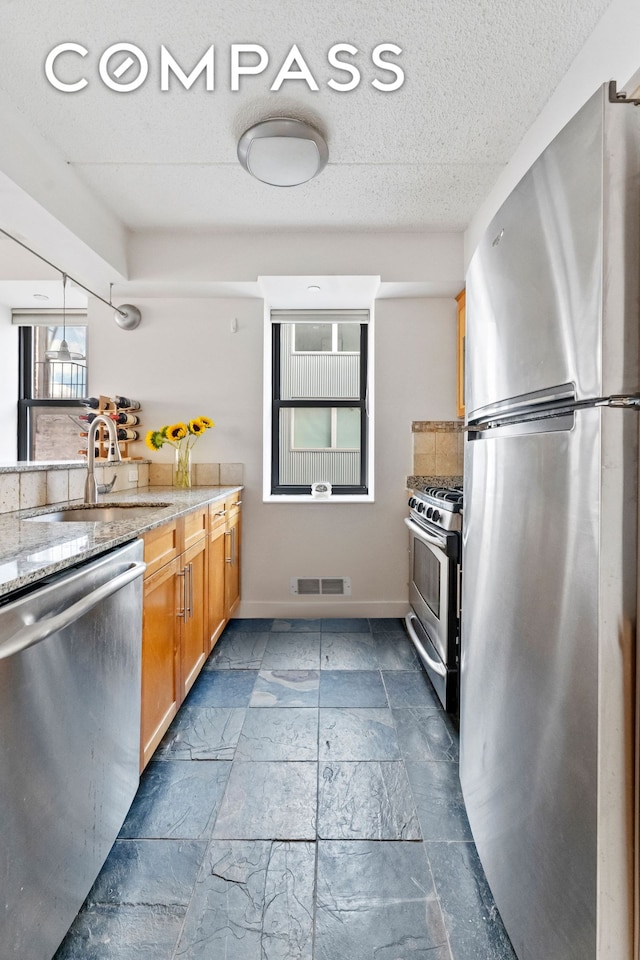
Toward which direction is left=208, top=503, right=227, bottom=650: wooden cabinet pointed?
to the viewer's right

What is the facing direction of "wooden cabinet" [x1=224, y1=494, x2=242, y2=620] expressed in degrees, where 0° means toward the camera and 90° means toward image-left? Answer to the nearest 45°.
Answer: approximately 270°

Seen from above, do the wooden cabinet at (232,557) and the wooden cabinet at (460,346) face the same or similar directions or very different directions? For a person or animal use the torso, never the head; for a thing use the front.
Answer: very different directions

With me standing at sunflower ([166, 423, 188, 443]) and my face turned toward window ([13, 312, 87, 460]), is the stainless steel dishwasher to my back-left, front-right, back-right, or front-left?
back-left

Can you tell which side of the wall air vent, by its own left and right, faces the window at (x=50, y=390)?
right

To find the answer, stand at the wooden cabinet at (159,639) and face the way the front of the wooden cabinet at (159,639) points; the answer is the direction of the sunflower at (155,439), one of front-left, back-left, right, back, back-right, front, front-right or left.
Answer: left

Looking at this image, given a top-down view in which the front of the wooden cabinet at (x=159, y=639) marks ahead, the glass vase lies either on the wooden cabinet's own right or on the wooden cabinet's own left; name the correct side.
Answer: on the wooden cabinet's own left

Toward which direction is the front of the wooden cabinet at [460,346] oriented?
to the viewer's left

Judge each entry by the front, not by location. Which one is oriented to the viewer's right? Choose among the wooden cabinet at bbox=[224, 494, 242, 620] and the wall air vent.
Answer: the wooden cabinet

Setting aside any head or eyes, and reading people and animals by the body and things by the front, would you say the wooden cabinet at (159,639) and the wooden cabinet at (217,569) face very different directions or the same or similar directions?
same or similar directions

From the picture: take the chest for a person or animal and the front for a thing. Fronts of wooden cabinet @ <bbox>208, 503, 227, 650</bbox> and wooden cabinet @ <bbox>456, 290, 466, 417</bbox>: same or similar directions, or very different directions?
very different directions

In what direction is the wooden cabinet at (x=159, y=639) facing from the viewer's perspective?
to the viewer's right

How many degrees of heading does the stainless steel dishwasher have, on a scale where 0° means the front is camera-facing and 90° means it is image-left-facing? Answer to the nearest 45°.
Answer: approximately 315°

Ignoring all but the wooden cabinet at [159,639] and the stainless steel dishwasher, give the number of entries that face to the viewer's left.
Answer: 0
